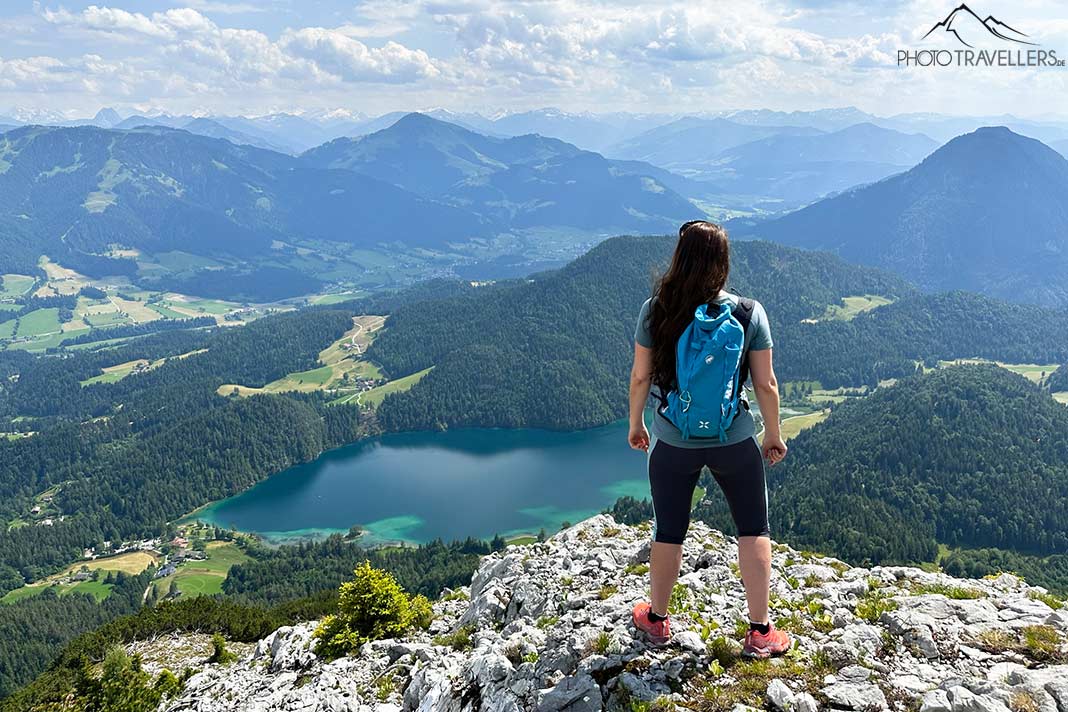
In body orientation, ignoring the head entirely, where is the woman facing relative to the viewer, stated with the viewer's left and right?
facing away from the viewer

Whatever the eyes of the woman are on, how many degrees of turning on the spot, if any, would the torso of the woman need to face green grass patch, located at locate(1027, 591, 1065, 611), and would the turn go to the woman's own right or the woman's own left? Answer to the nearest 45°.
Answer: approximately 45° to the woman's own right

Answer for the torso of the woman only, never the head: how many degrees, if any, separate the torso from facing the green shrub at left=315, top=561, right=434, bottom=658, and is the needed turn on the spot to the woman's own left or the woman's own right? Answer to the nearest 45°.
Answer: approximately 45° to the woman's own left

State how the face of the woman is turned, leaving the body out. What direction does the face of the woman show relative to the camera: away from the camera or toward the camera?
away from the camera

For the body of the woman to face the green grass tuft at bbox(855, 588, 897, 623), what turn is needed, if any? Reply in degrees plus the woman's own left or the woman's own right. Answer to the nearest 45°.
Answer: approximately 45° to the woman's own right

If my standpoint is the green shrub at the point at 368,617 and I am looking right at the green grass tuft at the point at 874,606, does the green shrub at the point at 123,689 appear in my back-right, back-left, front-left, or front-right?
back-right

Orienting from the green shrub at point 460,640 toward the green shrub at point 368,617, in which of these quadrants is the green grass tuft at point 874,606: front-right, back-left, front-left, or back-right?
back-right
